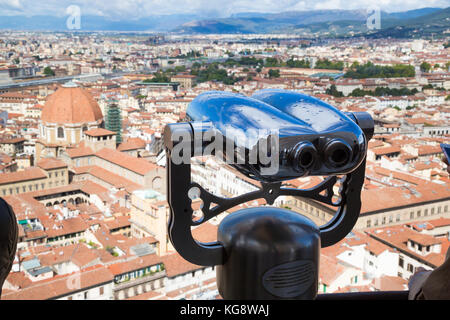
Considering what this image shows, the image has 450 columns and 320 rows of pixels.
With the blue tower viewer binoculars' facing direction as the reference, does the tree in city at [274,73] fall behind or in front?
in front

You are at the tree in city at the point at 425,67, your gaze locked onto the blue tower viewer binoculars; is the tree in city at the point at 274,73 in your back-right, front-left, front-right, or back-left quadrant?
front-right

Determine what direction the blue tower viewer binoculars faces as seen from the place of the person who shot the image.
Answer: facing away from the viewer and to the left of the viewer

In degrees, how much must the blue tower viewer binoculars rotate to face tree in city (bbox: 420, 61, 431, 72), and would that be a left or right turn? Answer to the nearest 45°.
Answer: approximately 45° to its right
